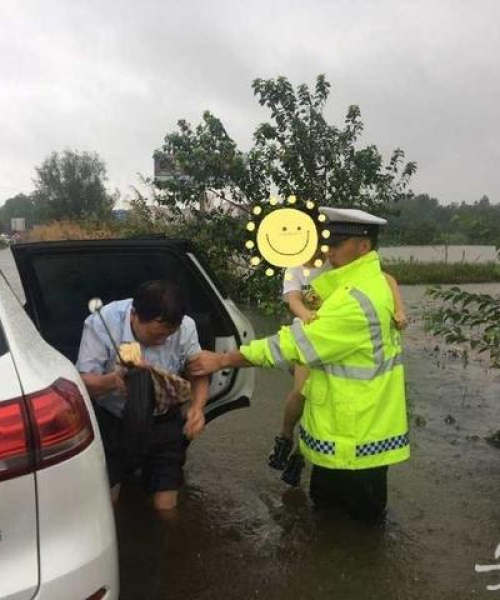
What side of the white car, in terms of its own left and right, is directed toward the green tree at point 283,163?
front

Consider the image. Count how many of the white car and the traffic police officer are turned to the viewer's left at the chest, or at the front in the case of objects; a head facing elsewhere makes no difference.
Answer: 1

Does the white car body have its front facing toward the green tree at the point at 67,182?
yes

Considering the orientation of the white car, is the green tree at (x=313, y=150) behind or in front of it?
in front

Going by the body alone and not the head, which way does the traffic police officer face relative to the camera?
to the viewer's left

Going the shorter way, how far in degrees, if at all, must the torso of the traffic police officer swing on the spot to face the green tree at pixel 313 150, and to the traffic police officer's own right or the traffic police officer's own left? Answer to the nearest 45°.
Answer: approximately 90° to the traffic police officer's own right

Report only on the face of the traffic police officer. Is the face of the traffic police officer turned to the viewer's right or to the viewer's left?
to the viewer's left

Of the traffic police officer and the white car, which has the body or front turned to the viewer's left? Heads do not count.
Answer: the traffic police officer

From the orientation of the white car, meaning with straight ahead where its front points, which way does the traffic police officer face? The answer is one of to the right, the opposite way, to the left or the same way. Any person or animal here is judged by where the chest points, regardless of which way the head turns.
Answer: to the left

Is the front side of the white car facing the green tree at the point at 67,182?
yes

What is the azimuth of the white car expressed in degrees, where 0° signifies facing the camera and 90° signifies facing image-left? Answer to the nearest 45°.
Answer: approximately 180°
